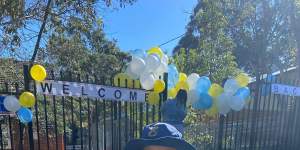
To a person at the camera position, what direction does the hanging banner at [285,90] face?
facing the viewer

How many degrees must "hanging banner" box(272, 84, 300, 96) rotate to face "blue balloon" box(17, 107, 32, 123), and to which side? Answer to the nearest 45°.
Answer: approximately 45° to its right

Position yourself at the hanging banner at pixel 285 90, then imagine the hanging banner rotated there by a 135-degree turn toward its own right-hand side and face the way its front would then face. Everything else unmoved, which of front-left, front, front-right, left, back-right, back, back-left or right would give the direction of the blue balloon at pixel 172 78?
left

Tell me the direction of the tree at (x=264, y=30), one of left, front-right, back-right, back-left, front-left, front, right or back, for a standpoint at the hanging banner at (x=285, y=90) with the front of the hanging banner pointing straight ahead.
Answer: back

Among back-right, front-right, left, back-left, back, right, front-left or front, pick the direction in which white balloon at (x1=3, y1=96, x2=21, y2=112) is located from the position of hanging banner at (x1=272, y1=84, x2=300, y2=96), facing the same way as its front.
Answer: front-right

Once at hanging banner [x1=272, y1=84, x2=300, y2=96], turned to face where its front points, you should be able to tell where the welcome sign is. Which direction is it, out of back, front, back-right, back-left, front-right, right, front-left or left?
front-right

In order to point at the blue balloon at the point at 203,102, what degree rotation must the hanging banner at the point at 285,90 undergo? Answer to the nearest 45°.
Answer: approximately 45° to its right

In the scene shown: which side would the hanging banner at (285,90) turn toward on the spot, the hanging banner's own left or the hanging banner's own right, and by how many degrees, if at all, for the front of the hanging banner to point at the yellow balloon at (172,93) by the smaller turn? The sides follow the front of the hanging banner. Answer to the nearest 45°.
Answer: approximately 45° to the hanging banner's own right

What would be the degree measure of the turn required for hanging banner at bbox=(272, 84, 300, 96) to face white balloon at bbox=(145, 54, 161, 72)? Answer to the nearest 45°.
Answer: approximately 45° to its right

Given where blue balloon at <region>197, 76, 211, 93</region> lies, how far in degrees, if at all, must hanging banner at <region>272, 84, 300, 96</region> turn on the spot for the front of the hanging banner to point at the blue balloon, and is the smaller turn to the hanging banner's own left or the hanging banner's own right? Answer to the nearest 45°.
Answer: approximately 45° to the hanging banner's own right

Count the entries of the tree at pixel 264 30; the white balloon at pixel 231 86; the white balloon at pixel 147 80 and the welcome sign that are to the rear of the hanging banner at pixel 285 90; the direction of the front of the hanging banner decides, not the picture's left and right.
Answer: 1

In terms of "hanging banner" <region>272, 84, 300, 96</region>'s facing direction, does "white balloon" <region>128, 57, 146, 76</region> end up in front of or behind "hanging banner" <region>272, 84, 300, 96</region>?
in front
